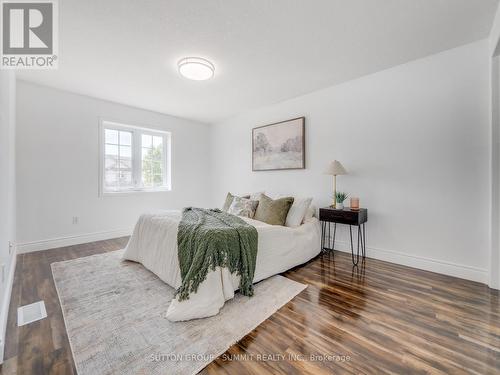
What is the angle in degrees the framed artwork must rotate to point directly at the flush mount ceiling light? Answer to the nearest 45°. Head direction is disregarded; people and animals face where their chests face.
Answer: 0° — it already faces it

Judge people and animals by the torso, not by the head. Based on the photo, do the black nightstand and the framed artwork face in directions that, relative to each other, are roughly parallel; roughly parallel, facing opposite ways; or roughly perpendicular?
roughly parallel

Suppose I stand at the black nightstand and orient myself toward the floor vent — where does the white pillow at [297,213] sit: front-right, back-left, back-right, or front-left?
front-right

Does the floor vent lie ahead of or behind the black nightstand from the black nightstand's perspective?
ahead

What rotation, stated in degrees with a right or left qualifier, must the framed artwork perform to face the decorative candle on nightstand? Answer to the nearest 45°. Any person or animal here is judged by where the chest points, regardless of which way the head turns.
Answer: approximately 90° to its left

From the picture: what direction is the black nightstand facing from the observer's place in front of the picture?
facing the viewer and to the left of the viewer

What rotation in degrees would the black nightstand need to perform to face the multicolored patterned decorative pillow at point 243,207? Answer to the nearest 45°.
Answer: approximately 45° to its right

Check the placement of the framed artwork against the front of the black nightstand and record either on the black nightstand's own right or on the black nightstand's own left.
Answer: on the black nightstand's own right

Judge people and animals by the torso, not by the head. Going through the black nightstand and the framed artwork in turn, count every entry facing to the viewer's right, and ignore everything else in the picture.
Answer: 0

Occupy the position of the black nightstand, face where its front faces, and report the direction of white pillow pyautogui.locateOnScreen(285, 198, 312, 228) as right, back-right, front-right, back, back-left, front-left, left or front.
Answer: front-right

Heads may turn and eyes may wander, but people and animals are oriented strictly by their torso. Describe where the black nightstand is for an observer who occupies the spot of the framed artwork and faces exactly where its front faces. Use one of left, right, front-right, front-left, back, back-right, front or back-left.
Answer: left

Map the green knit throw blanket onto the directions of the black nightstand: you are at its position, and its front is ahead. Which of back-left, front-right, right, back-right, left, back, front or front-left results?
front

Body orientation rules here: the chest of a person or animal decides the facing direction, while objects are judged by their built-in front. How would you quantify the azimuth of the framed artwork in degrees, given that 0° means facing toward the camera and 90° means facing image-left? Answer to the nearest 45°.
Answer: approximately 45°

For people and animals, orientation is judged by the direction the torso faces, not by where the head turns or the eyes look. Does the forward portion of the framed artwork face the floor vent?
yes
